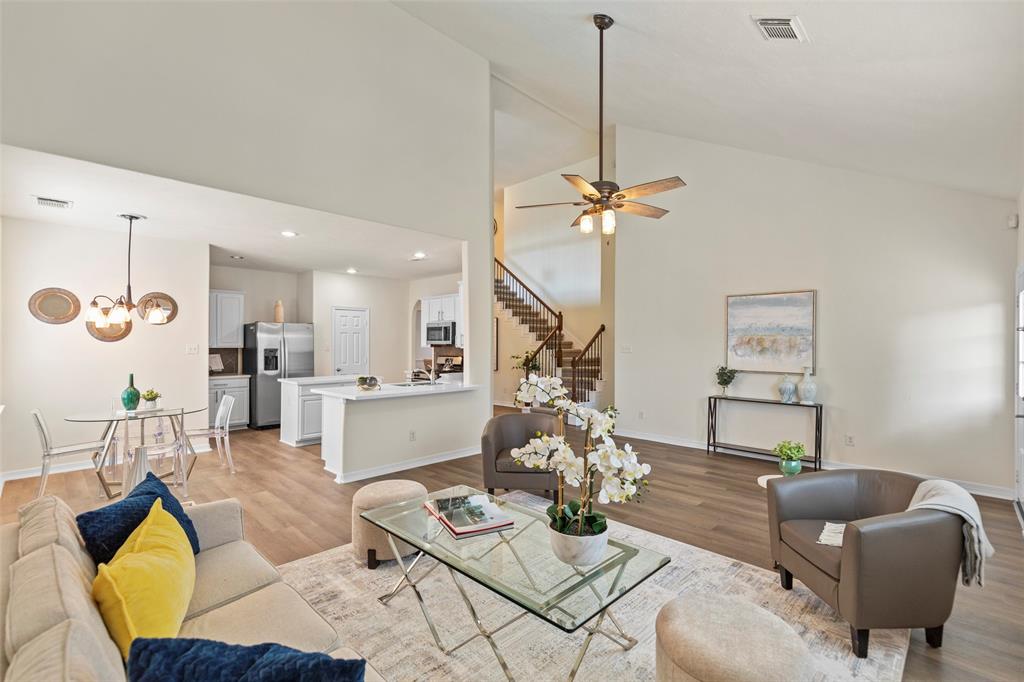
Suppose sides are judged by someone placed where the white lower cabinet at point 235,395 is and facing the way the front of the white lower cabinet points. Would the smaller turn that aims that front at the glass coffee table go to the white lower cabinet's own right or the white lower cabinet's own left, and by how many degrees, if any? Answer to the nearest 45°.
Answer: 0° — it already faces it

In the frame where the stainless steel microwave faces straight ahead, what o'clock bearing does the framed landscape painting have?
The framed landscape painting is roughly at 9 o'clock from the stainless steel microwave.

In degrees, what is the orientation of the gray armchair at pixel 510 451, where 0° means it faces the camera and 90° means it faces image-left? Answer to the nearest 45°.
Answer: approximately 0°

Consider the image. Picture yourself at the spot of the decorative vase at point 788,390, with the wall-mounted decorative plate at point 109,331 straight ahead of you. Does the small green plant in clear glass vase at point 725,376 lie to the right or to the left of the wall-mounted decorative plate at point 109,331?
right

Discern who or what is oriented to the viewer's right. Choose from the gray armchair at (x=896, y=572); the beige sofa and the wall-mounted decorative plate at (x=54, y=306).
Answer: the beige sofa

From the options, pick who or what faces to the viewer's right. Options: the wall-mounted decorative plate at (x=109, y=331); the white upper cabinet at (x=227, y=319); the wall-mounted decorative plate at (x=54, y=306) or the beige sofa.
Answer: the beige sofa

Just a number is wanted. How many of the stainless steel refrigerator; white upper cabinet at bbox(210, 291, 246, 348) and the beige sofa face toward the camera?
2

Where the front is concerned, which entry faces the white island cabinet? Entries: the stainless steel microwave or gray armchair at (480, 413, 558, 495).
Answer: the stainless steel microwave

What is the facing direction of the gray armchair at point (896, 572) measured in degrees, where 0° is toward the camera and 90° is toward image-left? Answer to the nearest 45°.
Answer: approximately 45°

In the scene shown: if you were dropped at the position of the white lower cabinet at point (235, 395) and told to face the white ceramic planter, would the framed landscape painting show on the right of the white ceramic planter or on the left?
left

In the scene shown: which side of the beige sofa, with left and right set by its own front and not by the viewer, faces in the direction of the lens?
right

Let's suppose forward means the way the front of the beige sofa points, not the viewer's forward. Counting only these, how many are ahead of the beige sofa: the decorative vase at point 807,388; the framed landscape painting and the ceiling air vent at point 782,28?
3

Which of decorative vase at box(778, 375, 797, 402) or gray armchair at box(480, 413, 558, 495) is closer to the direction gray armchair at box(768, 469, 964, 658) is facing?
the gray armchair

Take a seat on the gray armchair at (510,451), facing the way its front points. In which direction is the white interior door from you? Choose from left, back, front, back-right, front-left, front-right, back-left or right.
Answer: back-right

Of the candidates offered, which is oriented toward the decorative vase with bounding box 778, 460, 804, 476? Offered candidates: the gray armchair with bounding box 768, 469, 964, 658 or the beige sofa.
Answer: the beige sofa
